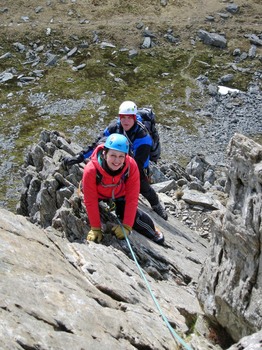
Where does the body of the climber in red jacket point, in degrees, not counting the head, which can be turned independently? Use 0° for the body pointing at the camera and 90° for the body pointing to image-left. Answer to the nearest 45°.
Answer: approximately 0°

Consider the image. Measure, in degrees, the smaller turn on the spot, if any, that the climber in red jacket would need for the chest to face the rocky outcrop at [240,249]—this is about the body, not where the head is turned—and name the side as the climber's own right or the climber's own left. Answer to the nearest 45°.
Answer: approximately 45° to the climber's own left
